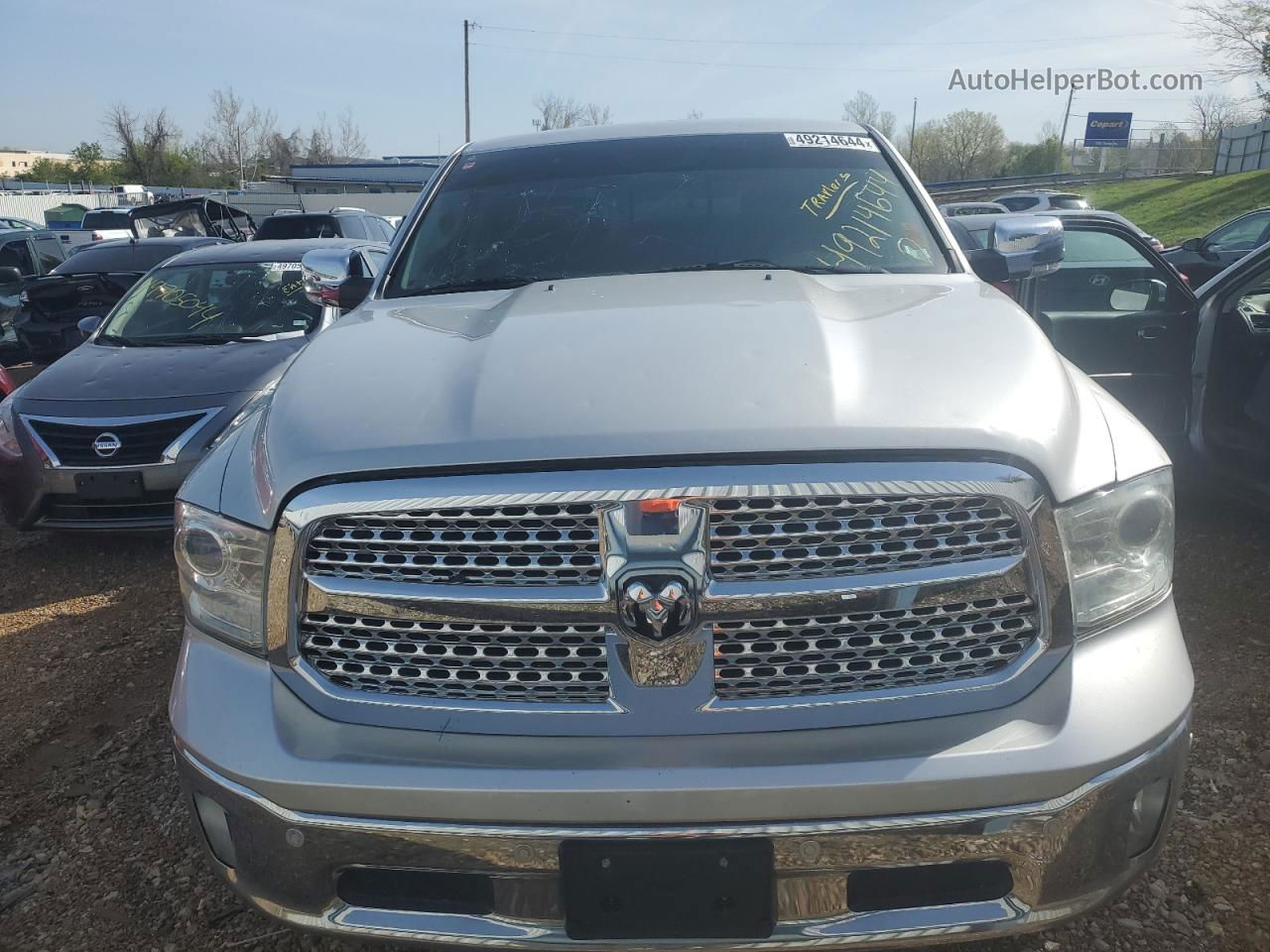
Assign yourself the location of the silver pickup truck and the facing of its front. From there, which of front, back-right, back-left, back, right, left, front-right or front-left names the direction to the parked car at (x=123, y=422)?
back-right

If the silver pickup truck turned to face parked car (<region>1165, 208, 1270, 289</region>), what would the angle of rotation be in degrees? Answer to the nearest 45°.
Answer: approximately 135° to its left

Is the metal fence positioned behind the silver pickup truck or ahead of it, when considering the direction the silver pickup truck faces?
behind
